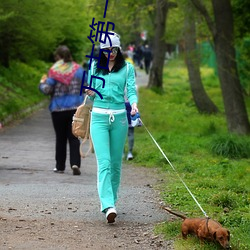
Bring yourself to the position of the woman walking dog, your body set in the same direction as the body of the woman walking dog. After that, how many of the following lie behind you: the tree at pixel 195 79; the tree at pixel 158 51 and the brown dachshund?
2

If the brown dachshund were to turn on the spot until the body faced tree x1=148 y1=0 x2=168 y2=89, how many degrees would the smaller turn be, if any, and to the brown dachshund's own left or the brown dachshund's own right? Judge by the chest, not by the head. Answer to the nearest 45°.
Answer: approximately 135° to the brown dachshund's own left

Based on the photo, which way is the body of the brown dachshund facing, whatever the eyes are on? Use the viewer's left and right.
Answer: facing the viewer and to the right of the viewer

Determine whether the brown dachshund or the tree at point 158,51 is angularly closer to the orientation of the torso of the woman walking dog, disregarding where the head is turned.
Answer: the brown dachshund

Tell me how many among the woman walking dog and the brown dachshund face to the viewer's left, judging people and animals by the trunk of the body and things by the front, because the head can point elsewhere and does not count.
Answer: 0

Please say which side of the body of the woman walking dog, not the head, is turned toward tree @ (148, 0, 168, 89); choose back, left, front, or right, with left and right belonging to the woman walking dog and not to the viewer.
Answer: back

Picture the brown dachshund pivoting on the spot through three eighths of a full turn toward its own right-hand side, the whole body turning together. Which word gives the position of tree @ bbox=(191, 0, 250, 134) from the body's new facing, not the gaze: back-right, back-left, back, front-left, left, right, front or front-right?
right

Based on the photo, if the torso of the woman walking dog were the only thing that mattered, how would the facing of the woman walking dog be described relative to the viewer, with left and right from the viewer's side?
facing the viewer

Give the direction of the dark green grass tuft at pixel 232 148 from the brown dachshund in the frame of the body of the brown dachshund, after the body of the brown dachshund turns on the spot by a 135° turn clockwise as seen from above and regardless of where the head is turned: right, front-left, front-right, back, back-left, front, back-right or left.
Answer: right

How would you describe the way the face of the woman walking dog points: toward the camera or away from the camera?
toward the camera

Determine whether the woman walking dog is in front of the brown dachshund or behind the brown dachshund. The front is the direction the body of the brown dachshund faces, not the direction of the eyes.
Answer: behind

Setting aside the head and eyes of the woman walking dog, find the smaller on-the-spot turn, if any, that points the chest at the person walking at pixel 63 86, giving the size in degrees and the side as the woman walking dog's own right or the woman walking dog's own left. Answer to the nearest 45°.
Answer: approximately 180°

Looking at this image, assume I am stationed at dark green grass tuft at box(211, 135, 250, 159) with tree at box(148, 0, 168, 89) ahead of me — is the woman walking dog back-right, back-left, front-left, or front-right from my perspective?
back-left
